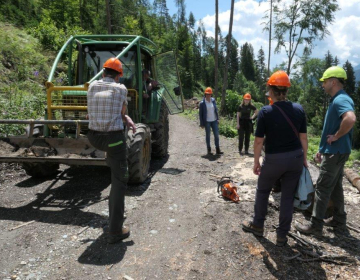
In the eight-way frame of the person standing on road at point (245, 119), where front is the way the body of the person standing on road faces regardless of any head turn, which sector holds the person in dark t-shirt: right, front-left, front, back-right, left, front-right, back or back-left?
front

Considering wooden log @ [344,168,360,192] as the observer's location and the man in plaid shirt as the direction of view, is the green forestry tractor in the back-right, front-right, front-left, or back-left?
front-right

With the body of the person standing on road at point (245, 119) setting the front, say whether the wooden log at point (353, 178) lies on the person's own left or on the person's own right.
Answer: on the person's own left

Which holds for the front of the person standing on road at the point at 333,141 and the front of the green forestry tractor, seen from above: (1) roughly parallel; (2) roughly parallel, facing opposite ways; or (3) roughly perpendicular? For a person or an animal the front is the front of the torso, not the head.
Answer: roughly perpendicular

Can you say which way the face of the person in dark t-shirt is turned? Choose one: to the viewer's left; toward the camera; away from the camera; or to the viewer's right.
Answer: away from the camera

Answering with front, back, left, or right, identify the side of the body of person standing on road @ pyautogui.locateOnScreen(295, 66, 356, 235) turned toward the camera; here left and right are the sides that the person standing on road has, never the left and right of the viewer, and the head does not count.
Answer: left

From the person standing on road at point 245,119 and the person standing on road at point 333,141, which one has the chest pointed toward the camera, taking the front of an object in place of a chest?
the person standing on road at point 245,119

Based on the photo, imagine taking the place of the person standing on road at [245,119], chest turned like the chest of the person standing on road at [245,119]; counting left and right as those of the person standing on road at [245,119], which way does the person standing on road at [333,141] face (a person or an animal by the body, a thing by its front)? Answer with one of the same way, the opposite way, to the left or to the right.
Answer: to the right

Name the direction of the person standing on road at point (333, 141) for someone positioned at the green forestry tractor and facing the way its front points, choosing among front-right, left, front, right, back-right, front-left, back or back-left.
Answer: left

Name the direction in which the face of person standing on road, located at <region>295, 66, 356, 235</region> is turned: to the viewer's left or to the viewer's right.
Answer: to the viewer's left

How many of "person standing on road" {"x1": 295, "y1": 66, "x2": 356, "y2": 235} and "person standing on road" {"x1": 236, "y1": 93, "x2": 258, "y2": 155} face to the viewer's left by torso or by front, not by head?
1

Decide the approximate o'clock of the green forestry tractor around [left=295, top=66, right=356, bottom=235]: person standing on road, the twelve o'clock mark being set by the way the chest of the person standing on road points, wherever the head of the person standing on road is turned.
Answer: The green forestry tractor is roughly at 12 o'clock from the person standing on road.

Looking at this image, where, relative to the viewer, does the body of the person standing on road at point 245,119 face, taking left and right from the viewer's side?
facing the viewer

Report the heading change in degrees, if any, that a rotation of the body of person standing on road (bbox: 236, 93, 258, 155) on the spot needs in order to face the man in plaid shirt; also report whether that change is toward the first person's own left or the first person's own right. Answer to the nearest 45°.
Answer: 0° — they already face them

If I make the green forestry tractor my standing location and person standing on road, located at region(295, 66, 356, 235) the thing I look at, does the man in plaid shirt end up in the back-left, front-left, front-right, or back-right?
front-right

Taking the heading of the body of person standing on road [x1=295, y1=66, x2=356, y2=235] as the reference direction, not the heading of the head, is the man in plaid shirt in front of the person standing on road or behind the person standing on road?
in front
